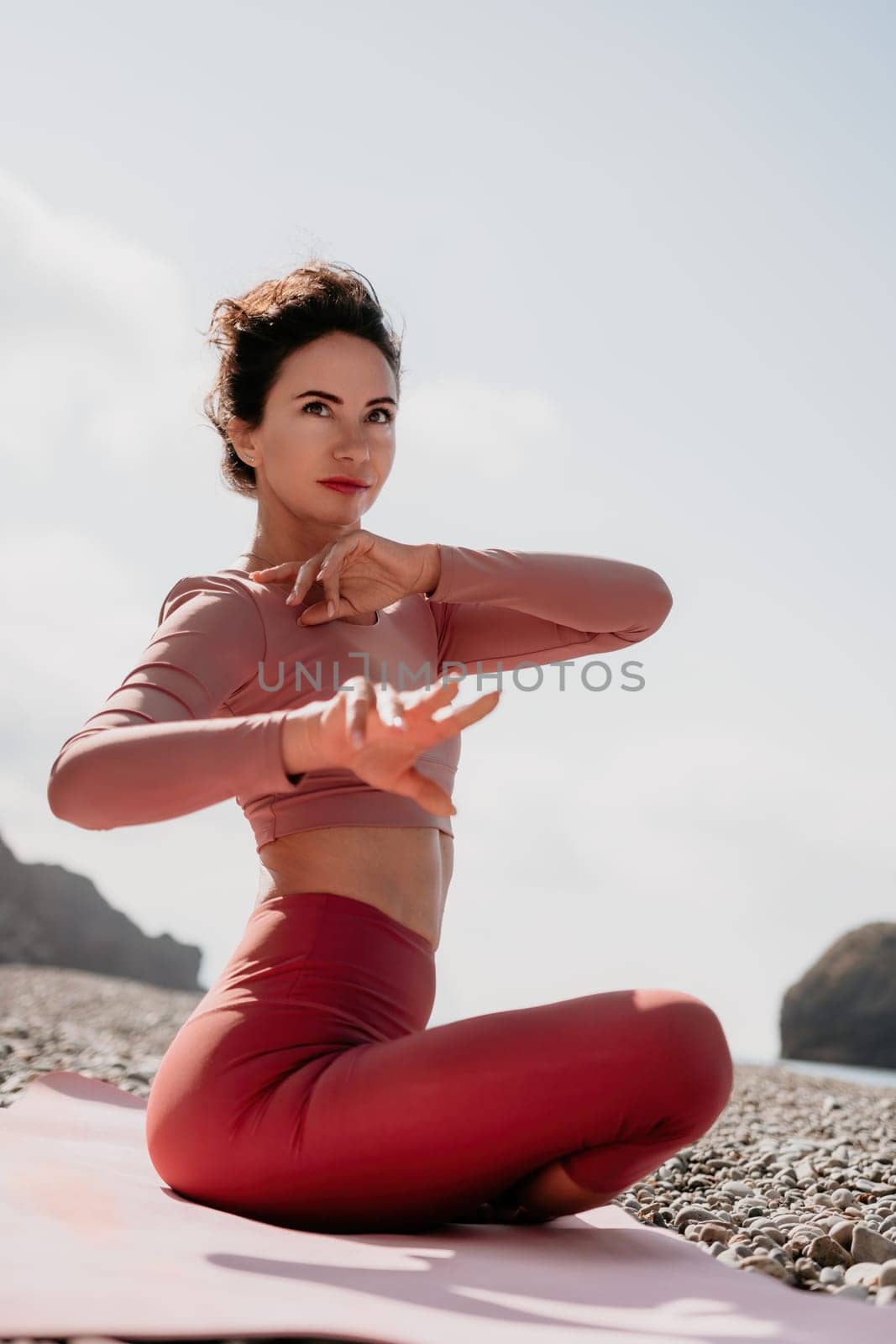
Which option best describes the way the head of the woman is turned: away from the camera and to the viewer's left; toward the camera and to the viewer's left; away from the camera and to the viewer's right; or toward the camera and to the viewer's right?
toward the camera and to the viewer's right

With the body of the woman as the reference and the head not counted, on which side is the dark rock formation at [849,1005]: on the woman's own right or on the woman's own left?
on the woman's own left

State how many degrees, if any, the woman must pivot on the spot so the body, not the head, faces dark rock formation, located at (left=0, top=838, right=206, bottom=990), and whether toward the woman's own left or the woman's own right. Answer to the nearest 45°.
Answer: approximately 135° to the woman's own left
